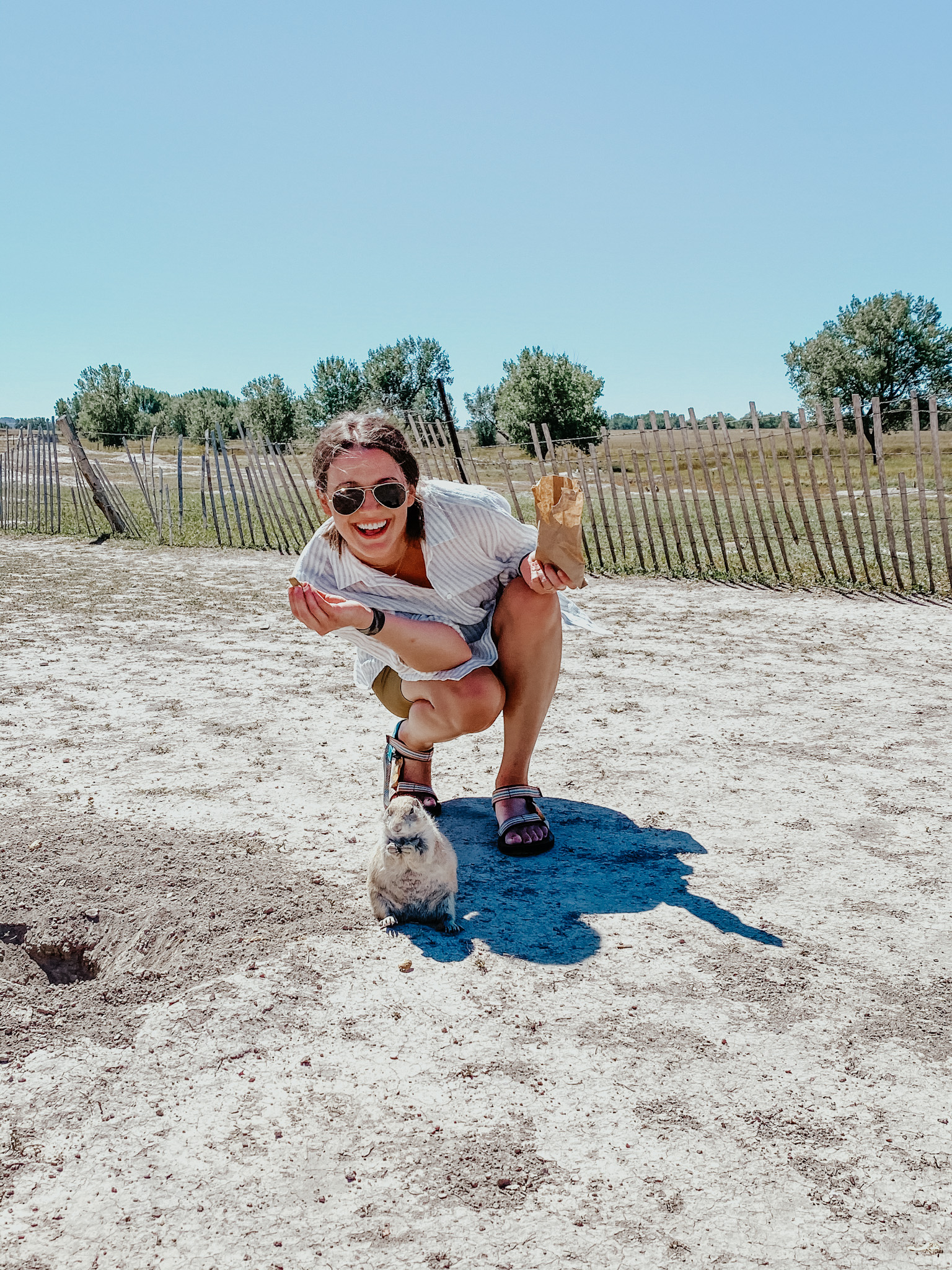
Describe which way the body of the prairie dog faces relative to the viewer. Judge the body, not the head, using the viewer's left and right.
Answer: facing the viewer

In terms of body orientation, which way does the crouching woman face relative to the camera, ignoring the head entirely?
toward the camera

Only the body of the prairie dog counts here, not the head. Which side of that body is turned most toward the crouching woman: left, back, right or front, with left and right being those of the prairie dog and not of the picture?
back

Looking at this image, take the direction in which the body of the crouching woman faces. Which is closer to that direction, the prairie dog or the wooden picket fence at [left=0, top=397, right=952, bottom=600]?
the prairie dog

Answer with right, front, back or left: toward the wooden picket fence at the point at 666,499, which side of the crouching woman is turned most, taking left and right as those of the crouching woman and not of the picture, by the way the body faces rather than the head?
back

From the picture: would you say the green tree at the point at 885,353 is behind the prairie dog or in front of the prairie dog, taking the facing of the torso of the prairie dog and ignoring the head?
behind

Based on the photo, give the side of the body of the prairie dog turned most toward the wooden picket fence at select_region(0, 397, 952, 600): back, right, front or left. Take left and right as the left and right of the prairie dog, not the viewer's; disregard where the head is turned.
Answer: back

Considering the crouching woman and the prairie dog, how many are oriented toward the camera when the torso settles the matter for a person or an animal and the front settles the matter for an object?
2

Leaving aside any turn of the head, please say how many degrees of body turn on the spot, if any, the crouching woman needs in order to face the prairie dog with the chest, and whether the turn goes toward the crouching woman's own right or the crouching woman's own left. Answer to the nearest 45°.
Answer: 0° — they already face it
